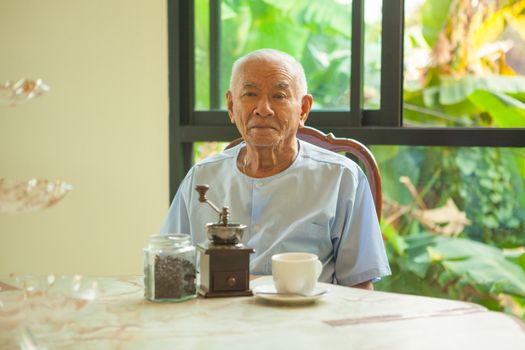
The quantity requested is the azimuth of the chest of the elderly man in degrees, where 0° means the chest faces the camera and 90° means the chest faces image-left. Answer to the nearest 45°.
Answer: approximately 0°

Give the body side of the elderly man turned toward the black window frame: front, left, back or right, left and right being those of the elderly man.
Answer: back

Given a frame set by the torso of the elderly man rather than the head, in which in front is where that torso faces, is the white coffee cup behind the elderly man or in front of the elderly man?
in front

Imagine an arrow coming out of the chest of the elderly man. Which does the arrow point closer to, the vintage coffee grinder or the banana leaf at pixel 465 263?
the vintage coffee grinder

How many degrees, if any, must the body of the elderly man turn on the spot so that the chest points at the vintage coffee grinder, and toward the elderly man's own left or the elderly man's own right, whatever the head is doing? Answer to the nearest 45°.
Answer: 0° — they already face it

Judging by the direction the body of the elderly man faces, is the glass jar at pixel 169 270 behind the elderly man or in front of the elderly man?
in front

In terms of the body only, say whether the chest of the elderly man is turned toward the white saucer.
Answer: yes

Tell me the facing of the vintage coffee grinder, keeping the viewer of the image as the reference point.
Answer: facing the viewer

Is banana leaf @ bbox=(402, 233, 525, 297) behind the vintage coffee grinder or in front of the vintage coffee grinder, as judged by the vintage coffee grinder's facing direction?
behind

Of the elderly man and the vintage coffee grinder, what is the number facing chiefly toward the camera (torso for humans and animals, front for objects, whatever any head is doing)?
2

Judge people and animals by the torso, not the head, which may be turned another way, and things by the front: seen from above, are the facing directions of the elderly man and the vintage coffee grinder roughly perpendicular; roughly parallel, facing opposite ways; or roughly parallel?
roughly parallel

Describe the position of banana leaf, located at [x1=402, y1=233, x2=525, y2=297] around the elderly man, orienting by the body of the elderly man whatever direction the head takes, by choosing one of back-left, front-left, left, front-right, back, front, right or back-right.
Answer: back-left
